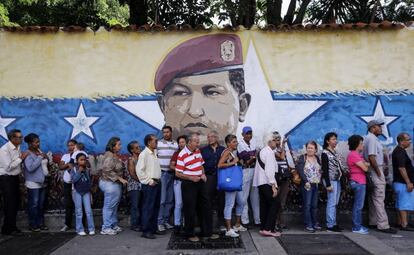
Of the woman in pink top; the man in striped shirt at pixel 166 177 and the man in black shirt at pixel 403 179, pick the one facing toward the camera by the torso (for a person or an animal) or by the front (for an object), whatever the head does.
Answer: the man in striped shirt

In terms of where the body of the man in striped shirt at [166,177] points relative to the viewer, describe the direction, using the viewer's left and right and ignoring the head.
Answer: facing the viewer
